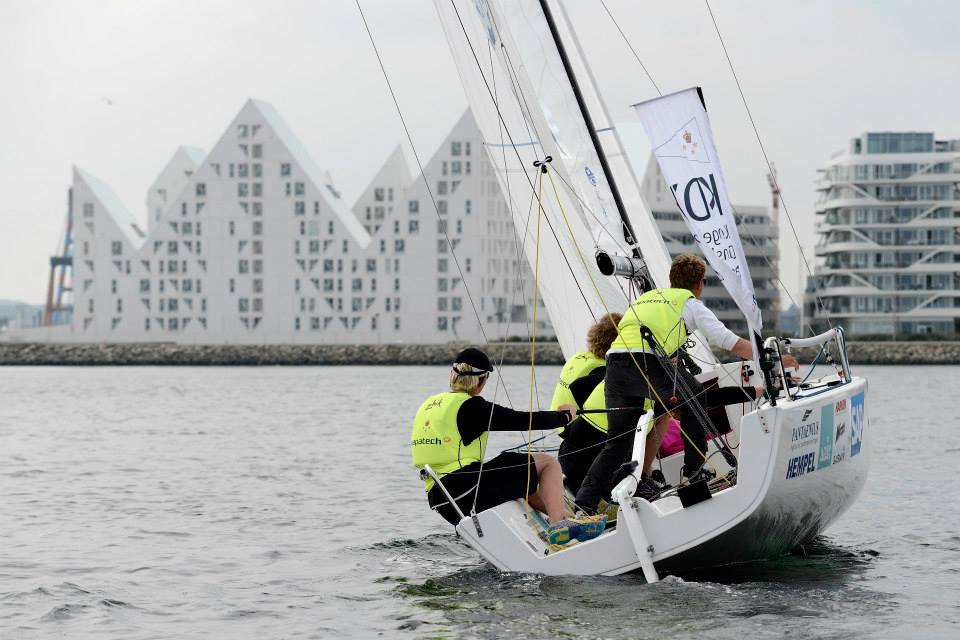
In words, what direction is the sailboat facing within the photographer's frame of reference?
facing away from the viewer and to the right of the viewer

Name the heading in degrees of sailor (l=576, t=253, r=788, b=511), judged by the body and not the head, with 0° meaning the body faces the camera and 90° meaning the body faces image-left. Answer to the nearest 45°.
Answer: approximately 225°

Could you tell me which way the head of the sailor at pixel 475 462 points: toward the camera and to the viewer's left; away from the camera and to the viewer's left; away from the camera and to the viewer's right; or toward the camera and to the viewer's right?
away from the camera and to the viewer's right

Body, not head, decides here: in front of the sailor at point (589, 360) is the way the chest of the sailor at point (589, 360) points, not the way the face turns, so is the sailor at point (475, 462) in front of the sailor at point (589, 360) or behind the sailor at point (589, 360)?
behind

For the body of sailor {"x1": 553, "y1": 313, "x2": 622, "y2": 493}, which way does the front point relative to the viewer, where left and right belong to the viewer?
facing away from the viewer and to the right of the viewer

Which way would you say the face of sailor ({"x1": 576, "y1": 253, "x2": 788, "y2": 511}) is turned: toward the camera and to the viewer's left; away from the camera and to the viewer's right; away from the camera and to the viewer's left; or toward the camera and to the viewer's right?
away from the camera and to the viewer's right

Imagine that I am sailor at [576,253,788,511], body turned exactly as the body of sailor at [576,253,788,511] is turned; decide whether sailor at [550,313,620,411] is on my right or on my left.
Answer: on my left

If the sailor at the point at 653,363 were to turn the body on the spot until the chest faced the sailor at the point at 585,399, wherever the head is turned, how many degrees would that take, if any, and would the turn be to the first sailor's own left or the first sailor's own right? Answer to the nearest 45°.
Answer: approximately 90° to the first sailor's own left

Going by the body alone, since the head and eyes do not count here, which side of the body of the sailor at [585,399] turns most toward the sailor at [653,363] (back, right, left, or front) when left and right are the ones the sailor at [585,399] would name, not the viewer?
right
